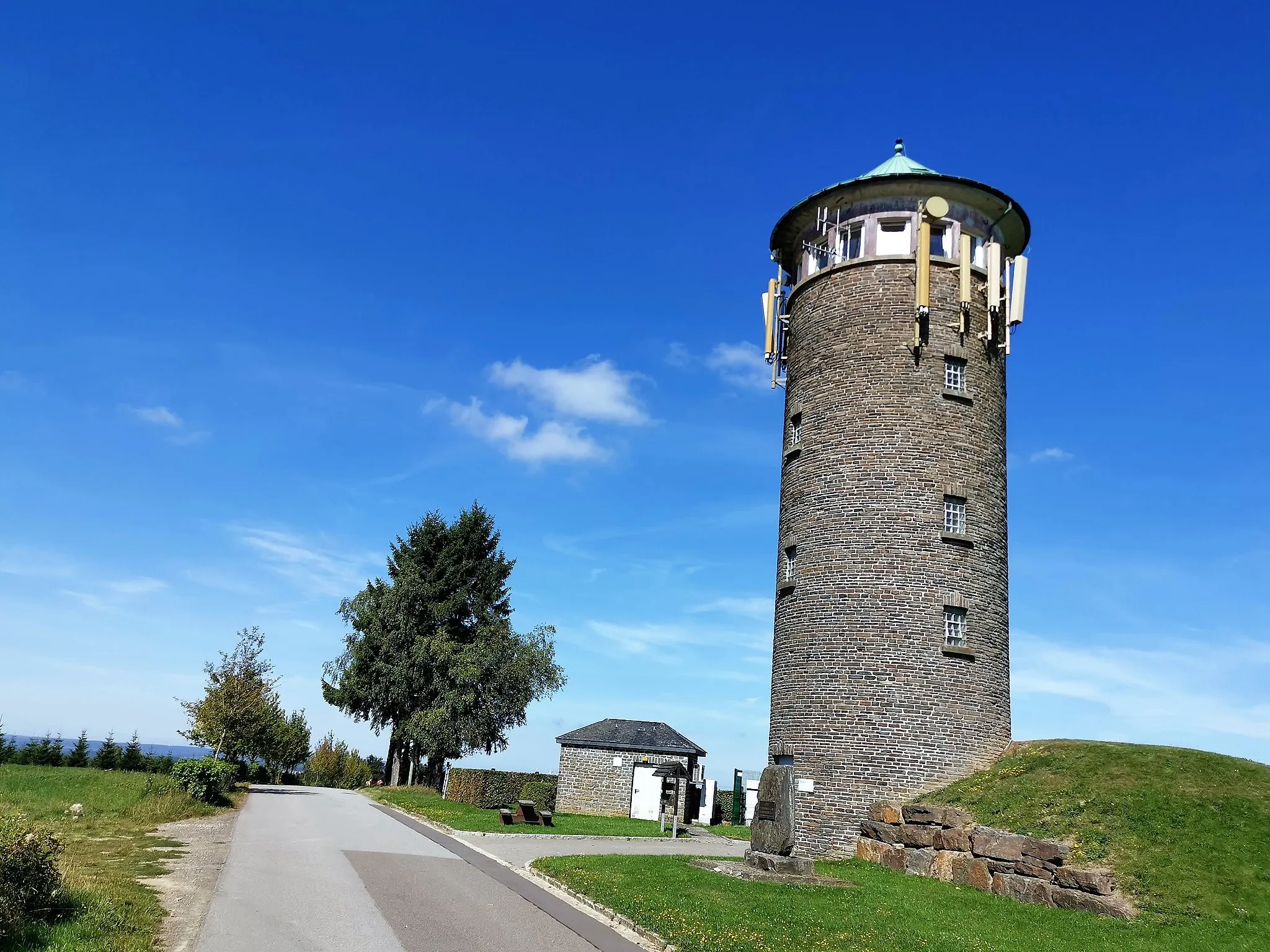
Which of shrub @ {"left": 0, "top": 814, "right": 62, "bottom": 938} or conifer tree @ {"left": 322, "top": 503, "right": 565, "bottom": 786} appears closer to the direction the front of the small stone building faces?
the shrub

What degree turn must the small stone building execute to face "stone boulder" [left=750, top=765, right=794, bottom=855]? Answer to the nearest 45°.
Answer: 0° — it already faces it

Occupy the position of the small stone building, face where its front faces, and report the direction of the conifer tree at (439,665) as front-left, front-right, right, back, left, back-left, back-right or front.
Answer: back-right

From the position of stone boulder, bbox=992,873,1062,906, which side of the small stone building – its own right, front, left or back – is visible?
front

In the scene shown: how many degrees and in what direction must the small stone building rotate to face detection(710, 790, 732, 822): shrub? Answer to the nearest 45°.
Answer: approximately 135° to its left

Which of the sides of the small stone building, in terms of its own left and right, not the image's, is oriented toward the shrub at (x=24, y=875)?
front

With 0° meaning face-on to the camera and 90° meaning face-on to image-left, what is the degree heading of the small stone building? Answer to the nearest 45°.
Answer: approximately 0°

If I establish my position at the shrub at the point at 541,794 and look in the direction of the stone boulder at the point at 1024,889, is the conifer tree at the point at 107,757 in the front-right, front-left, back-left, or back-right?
back-right
